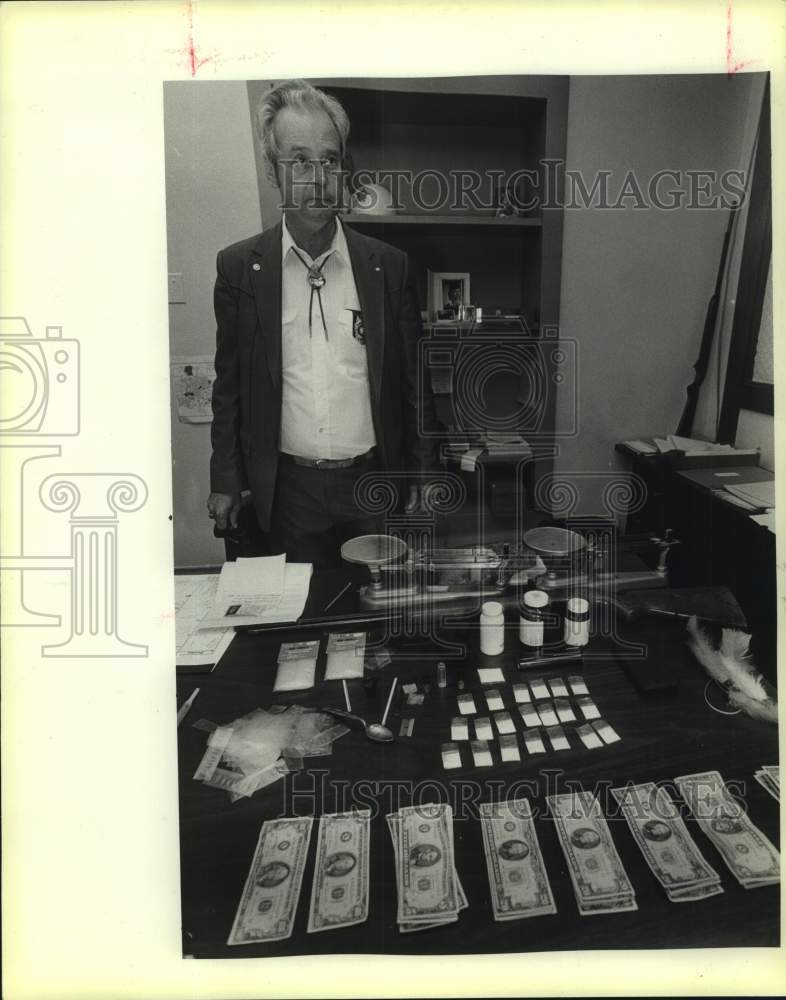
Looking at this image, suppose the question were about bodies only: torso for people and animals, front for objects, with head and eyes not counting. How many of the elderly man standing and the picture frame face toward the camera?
2

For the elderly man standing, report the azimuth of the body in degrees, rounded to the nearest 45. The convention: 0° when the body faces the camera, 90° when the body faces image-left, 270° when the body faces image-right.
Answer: approximately 0°
